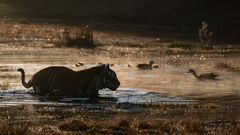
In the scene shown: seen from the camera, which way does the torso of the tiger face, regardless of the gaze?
to the viewer's right
